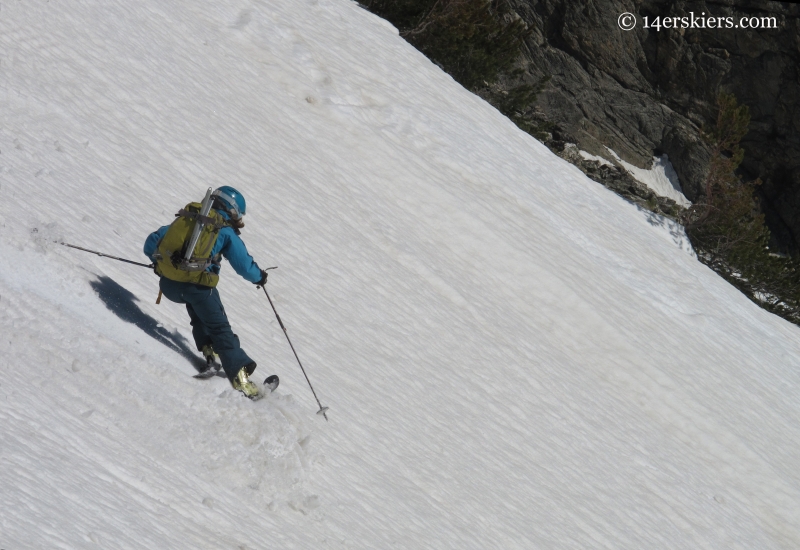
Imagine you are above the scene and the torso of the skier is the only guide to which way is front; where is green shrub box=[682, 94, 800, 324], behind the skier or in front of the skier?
in front

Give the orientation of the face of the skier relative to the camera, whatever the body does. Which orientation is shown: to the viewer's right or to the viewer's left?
to the viewer's right

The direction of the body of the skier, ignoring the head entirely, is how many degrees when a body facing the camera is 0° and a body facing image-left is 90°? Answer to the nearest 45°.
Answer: approximately 225°
